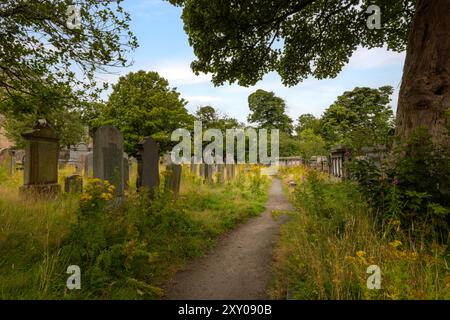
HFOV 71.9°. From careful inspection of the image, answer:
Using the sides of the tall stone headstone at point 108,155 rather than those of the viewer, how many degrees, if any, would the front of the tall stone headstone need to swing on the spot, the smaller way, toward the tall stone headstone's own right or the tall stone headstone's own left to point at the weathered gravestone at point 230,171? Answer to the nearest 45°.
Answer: approximately 135° to the tall stone headstone's own left

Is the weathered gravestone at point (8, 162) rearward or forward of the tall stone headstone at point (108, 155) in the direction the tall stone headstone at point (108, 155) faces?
rearward

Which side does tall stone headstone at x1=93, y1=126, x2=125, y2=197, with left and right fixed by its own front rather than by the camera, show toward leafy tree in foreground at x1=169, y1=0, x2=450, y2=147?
left

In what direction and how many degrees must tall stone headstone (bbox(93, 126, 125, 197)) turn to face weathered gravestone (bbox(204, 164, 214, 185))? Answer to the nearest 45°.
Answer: approximately 135° to its left

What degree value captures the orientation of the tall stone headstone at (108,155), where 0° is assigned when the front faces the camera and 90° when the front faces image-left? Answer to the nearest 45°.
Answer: approximately 0°

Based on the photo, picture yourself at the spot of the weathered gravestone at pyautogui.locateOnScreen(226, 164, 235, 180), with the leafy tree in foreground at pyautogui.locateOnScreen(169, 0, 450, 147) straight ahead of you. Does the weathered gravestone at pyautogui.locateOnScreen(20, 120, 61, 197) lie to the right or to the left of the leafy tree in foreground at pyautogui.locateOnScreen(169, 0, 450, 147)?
right

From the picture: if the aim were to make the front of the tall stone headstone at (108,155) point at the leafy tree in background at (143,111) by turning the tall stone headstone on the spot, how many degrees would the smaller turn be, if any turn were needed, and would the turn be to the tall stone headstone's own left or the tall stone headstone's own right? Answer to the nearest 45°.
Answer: approximately 180°

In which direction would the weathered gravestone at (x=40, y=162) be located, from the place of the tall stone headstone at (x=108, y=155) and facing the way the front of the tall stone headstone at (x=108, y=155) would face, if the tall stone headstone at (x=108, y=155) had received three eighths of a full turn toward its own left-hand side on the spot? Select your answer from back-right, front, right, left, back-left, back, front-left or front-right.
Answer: left

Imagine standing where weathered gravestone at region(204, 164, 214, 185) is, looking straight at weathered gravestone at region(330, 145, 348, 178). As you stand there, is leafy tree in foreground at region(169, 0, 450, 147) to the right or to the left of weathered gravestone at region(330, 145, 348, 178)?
right

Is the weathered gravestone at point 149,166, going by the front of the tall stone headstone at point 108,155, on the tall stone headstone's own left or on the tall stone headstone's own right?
on the tall stone headstone's own left
